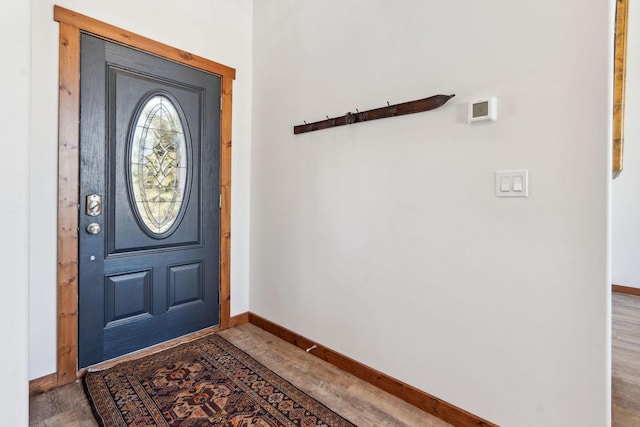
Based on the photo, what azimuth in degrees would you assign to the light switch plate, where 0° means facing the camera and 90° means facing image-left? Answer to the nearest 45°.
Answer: approximately 45°

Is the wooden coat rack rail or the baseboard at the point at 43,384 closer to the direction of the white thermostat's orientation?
the baseboard

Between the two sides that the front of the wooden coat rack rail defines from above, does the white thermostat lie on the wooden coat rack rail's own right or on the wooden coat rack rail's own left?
on the wooden coat rack rail's own left

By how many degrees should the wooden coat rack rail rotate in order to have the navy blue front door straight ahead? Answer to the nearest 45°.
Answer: approximately 45° to its right

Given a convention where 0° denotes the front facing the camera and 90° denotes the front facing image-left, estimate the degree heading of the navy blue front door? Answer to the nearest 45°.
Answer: approximately 315°
